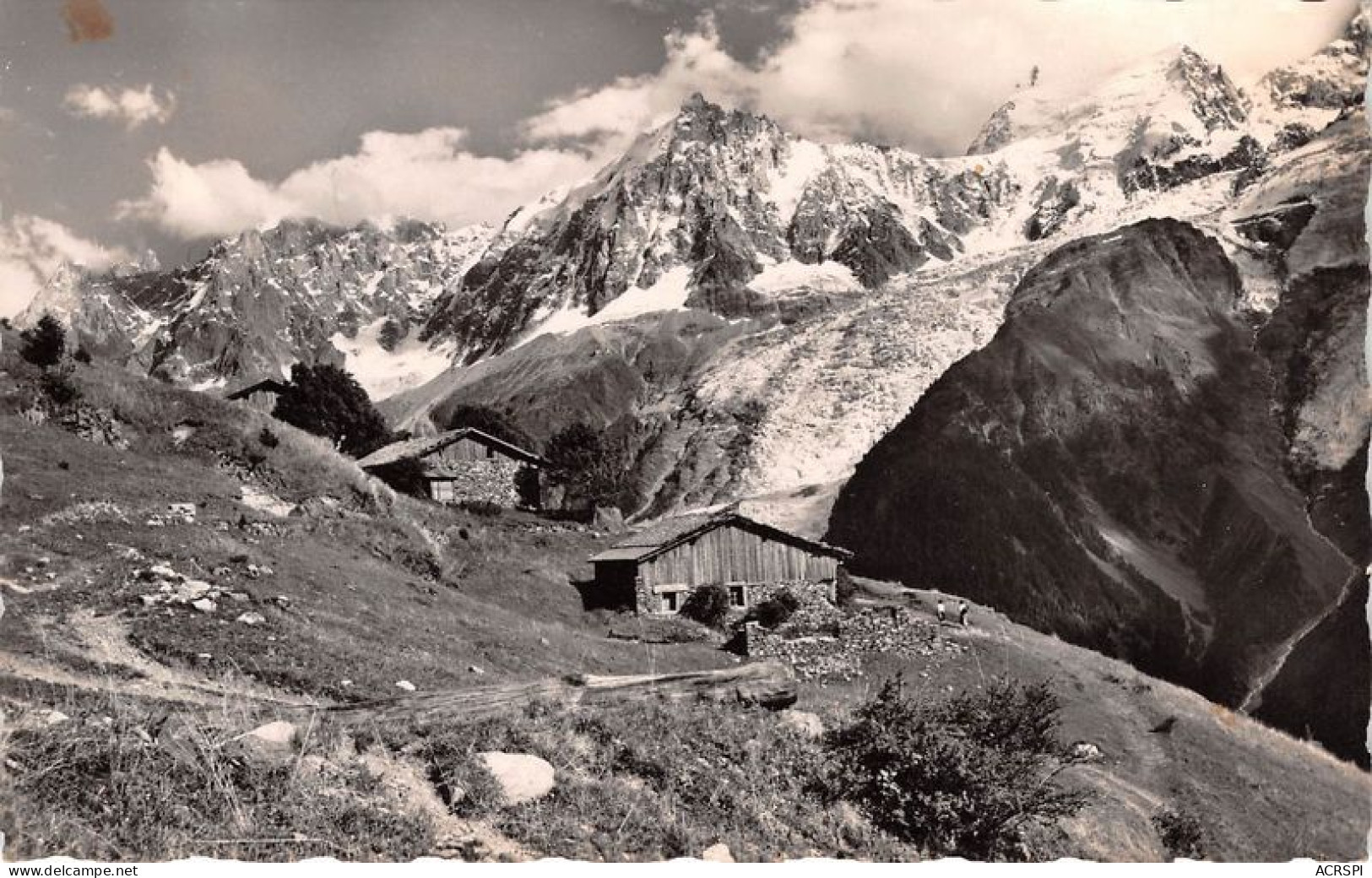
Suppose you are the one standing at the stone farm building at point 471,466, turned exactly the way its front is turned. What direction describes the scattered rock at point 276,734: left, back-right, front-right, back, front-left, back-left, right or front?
front

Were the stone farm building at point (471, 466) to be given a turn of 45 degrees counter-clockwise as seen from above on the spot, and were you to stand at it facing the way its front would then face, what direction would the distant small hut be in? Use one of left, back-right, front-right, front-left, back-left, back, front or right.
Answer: back

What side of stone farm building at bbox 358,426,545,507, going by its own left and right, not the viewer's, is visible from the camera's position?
front

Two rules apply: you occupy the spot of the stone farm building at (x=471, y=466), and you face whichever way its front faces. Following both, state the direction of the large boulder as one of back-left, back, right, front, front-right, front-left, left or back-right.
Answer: front

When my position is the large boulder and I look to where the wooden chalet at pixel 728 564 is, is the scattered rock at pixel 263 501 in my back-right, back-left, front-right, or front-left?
front-left

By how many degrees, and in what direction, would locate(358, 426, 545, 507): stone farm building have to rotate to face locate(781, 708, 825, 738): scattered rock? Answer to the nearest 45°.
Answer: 0° — it already faces it

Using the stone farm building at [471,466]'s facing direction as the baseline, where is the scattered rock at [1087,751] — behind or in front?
in front

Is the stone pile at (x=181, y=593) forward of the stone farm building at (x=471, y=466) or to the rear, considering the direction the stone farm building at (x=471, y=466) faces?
forward

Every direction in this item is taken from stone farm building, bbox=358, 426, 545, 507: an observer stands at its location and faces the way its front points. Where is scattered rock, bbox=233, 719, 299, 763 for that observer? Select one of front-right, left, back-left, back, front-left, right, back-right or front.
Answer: front
